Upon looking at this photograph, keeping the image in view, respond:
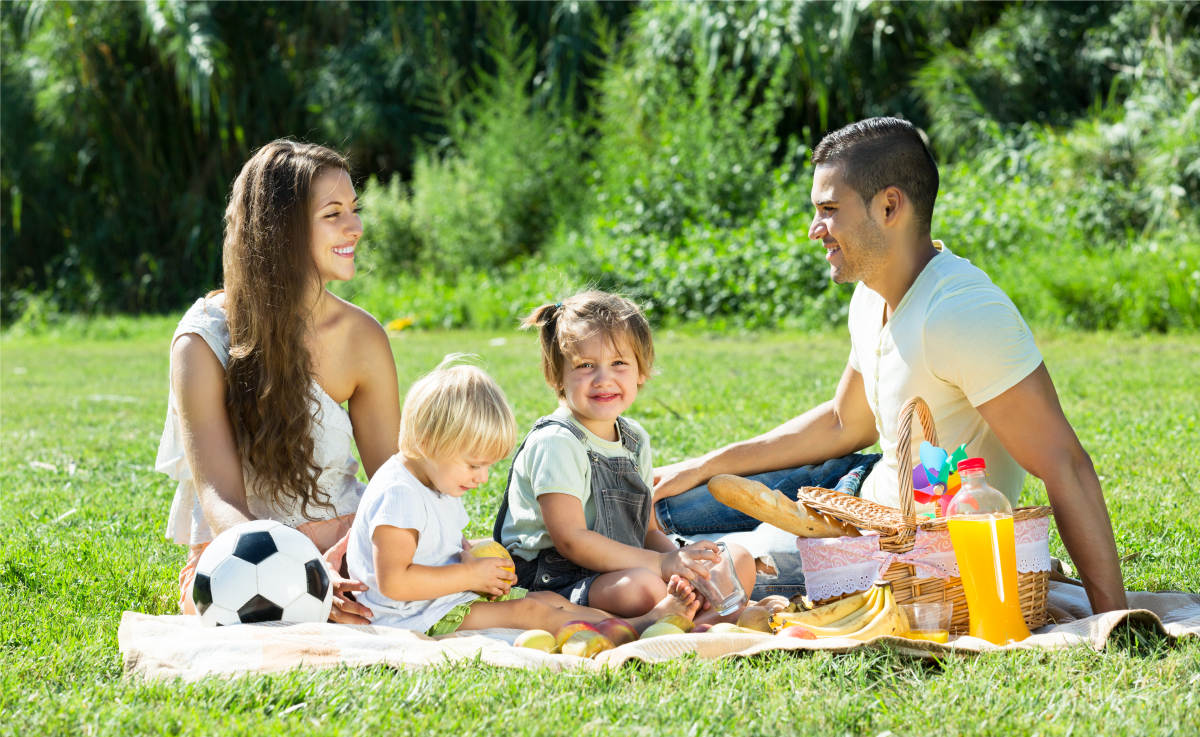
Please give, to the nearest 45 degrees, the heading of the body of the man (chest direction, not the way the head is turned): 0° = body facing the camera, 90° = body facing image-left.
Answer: approximately 45°

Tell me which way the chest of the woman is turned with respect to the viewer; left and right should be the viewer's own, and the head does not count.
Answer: facing the viewer and to the right of the viewer

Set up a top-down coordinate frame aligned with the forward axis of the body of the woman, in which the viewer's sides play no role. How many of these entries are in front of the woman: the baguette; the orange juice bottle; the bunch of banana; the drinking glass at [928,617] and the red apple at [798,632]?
5

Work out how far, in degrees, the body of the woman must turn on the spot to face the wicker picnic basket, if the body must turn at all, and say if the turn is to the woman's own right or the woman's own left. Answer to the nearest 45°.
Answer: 0° — they already face it

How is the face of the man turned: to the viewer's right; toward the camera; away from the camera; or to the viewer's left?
to the viewer's left

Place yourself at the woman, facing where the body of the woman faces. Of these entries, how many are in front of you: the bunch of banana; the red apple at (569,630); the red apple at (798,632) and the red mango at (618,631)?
4

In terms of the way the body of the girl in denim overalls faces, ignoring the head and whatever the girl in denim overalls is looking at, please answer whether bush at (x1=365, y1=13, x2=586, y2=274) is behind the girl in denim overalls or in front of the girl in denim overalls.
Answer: behind

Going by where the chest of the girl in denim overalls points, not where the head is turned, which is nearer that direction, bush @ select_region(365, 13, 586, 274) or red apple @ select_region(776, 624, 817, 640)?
the red apple

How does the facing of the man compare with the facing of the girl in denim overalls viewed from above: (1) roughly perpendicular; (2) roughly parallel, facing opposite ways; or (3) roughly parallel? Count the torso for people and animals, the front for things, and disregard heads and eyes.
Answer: roughly perpendicular

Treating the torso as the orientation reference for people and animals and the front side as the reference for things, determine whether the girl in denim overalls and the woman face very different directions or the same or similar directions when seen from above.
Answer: same or similar directions

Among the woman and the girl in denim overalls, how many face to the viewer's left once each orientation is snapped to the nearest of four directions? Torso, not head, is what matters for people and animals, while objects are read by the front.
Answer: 0

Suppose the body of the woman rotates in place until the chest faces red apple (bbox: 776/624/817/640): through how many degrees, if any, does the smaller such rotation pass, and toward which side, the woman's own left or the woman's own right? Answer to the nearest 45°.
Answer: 0° — they already face it

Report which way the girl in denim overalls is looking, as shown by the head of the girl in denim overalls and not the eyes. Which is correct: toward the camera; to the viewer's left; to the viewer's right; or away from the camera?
toward the camera
